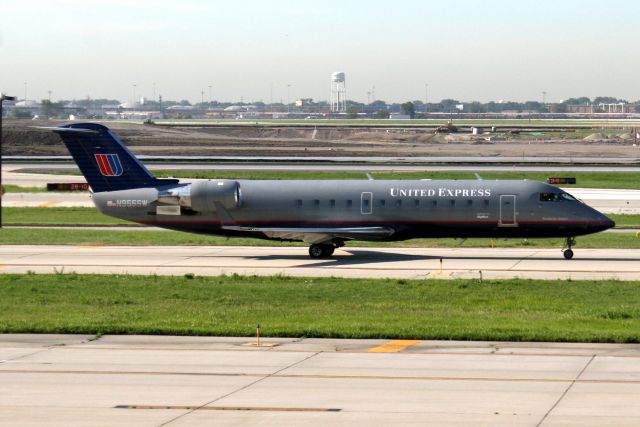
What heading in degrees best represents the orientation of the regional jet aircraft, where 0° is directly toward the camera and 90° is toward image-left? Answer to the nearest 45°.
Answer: approximately 270°
